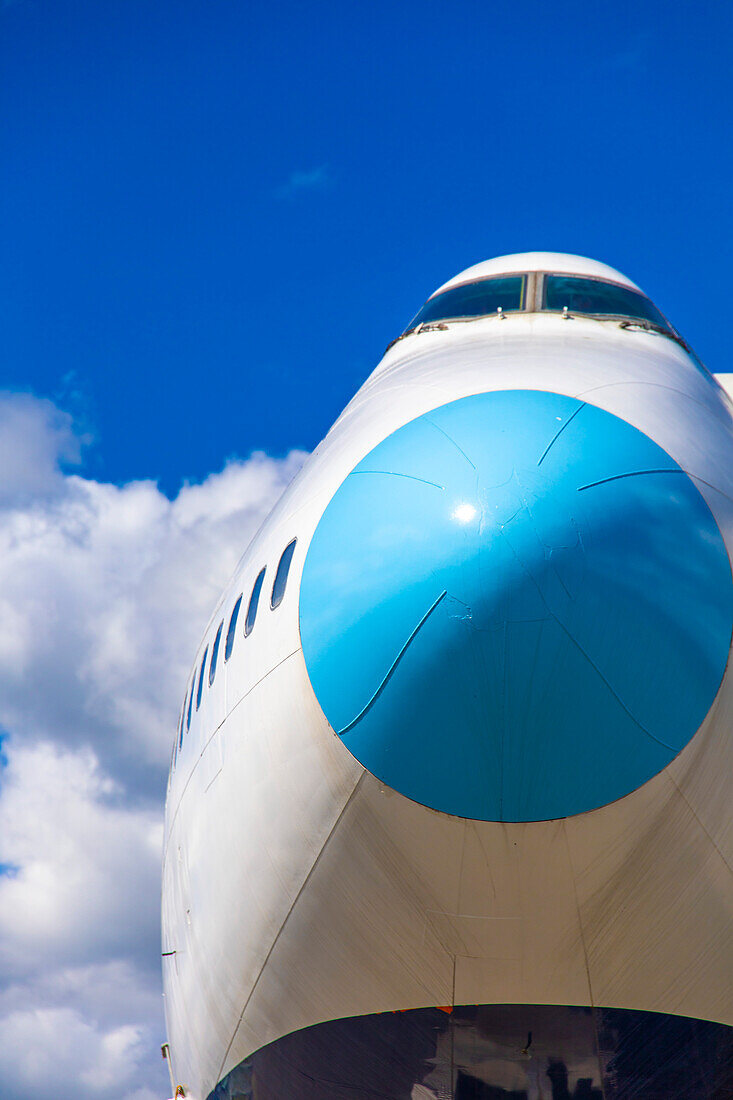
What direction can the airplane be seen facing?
toward the camera
